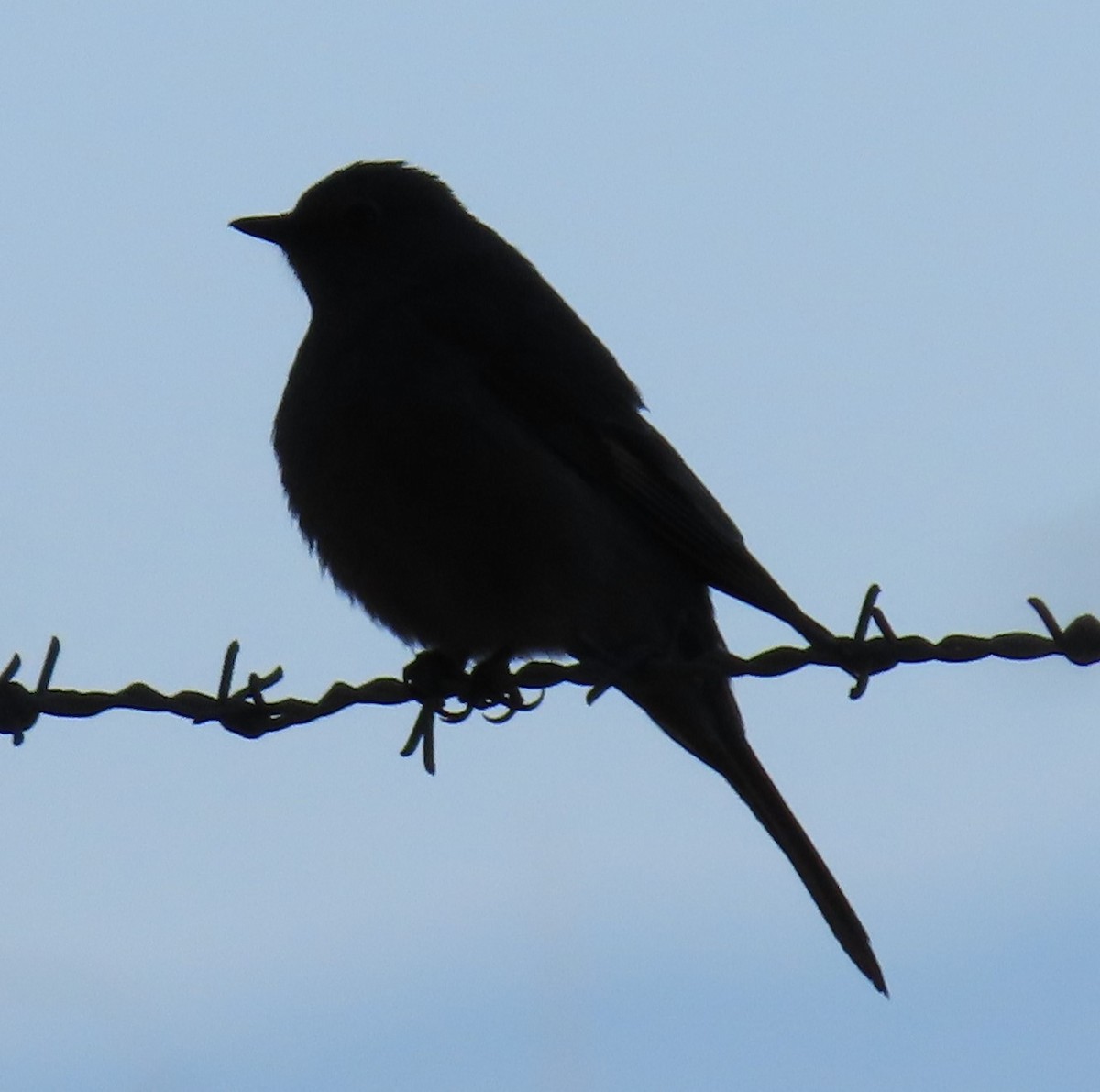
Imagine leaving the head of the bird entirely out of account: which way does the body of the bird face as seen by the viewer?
to the viewer's left
